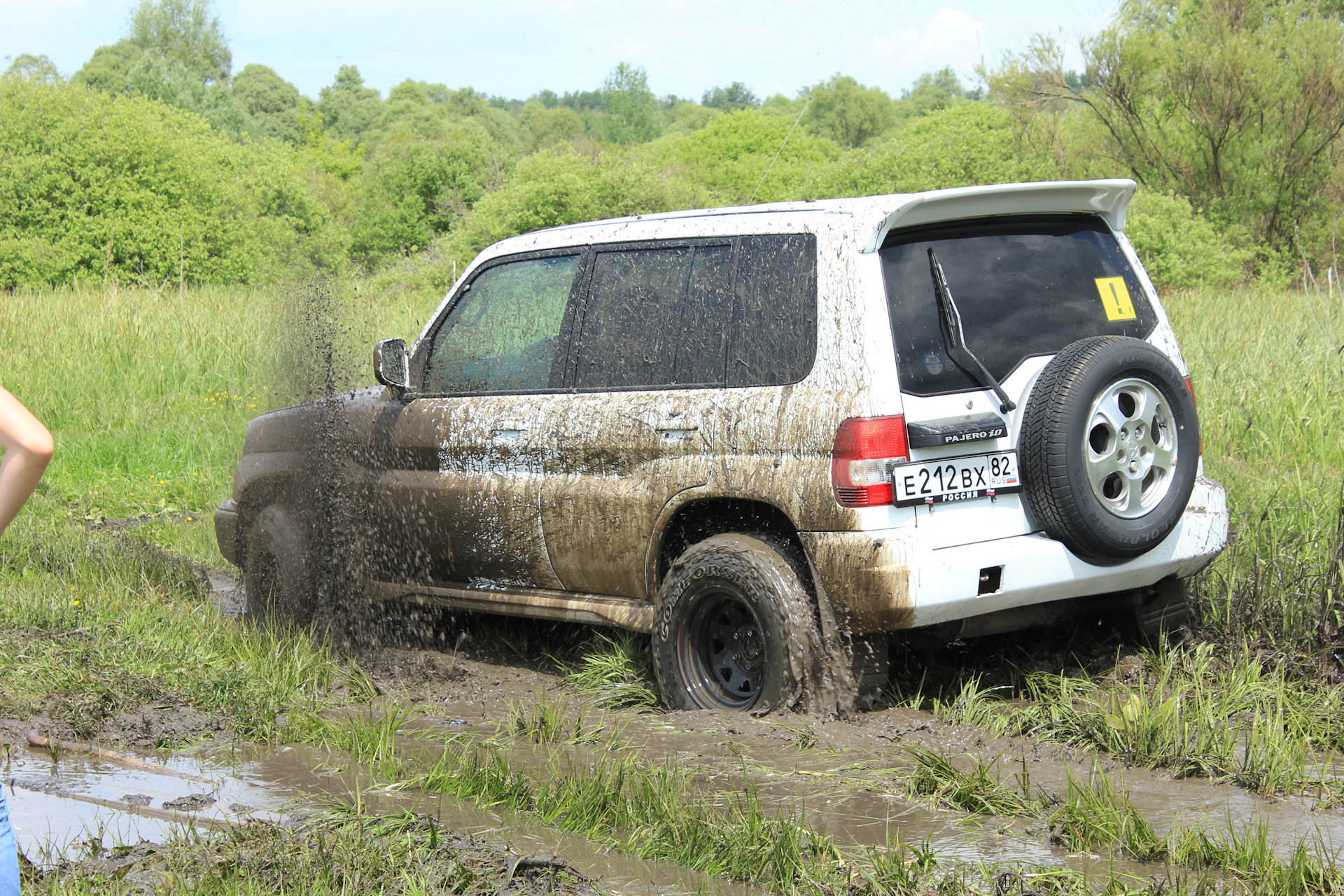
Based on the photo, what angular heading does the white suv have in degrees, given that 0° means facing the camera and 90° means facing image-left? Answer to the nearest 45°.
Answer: approximately 135°

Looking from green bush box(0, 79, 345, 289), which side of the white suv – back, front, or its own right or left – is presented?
front
